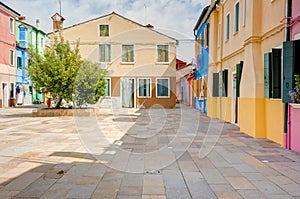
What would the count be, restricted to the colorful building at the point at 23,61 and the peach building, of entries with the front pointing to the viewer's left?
0

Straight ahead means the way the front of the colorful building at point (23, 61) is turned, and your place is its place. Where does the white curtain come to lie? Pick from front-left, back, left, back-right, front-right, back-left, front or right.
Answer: front

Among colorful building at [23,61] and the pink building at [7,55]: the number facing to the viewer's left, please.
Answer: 0

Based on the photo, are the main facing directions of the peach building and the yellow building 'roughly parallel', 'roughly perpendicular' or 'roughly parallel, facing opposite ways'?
roughly perpendicular

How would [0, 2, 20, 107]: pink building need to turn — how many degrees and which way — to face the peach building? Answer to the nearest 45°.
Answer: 0° — it already faces it

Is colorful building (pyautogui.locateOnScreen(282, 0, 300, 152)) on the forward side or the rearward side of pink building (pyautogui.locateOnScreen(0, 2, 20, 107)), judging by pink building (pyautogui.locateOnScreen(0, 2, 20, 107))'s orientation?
on the forward side

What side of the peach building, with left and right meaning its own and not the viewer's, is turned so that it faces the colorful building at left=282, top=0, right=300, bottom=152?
front

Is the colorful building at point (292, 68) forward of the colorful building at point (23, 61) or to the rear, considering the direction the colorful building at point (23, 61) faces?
forward

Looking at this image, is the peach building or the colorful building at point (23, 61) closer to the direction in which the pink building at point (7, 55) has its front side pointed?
the peach building

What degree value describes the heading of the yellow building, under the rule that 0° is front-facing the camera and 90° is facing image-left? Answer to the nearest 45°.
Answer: approximately 45°

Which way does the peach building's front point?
toward the camera

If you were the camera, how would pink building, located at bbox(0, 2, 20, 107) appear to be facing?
facing the viewer and to the right of the viewer
